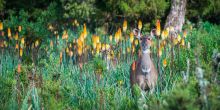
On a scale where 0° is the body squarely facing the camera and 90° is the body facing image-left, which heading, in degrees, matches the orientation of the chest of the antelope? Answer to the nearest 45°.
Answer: approximately 0°
